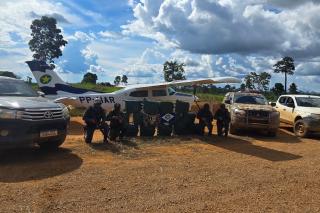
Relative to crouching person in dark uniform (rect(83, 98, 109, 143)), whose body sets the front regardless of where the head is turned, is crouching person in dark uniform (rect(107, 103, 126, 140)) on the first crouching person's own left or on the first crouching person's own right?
on the first crouching person's own left

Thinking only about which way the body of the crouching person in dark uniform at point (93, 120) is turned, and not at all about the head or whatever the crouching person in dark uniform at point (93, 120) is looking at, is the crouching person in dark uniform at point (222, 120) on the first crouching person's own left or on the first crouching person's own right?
on the first crouching person's own left

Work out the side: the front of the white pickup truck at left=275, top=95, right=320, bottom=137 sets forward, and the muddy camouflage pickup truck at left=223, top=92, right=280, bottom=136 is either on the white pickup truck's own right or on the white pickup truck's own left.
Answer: on the white pickup truck's own right

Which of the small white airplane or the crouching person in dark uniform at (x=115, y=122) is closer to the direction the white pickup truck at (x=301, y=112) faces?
the crouching person in dark uniform

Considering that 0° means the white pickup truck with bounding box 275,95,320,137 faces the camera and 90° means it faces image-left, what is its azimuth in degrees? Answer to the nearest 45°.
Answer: approximately 315°

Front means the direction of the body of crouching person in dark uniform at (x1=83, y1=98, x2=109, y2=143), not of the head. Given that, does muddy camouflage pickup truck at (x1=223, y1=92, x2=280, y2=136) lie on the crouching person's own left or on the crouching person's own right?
on the crouching person's own left

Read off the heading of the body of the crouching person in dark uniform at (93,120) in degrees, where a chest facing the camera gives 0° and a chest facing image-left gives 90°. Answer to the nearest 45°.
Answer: approximately 0°

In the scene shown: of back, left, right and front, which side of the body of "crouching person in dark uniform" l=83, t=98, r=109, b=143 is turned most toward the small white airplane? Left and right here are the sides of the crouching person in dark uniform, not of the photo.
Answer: back

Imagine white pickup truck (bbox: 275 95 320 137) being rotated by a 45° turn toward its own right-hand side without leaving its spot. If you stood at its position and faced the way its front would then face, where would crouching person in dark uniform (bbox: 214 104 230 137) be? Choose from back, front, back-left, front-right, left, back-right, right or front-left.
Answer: front-right

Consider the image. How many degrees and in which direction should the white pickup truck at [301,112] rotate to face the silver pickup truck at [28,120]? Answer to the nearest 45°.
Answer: approximately 90° to its right

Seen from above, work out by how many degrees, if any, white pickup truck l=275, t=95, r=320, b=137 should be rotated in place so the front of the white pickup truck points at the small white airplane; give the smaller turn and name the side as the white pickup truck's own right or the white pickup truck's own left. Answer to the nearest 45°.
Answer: approximately 135° to the white pickup truck's own right
